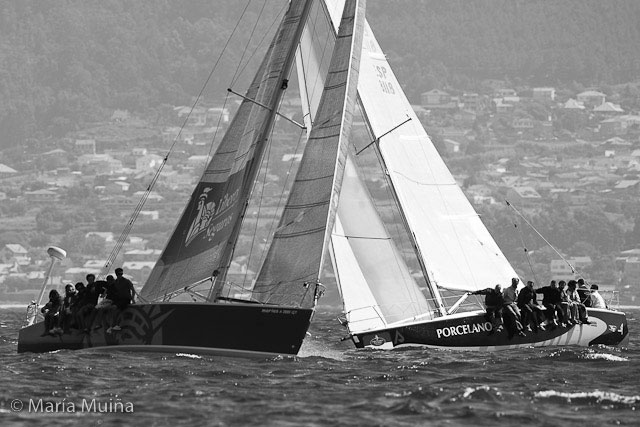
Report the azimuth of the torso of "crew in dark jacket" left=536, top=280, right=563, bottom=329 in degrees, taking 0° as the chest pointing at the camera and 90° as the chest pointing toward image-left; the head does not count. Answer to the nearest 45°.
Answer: approximately 0°

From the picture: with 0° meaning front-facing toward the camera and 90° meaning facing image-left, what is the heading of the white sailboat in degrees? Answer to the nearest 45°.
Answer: approximately 90°

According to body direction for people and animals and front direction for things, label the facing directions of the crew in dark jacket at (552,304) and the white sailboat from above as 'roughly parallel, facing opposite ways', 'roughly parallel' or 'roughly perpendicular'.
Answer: roughly perpendicular

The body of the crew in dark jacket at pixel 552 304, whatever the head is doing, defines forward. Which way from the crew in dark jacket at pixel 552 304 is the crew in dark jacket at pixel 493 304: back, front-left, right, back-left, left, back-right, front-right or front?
front-right

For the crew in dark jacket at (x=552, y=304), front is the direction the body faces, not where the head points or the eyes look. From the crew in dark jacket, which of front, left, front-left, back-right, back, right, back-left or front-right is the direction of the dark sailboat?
front-right

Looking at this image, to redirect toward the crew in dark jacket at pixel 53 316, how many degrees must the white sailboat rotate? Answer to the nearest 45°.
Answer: approximately 45° to its left
